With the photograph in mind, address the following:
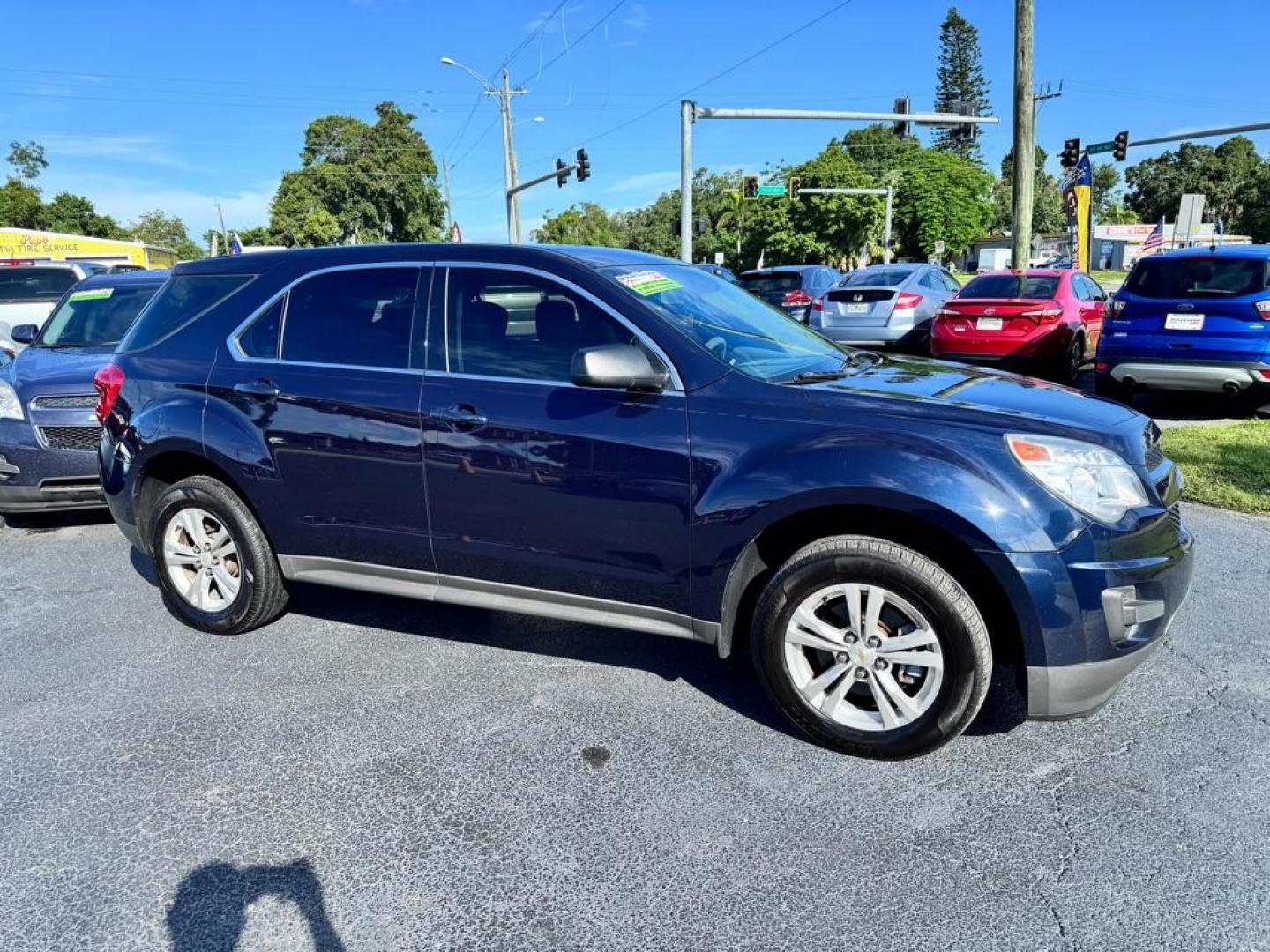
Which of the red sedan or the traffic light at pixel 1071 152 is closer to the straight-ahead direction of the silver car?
the traffic light

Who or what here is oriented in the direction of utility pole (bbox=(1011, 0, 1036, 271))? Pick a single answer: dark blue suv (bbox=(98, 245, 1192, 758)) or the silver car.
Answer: the silver car

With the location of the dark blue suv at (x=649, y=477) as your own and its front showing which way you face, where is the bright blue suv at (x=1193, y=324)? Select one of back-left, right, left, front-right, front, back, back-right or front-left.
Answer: left

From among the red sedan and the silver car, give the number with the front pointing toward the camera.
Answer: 0

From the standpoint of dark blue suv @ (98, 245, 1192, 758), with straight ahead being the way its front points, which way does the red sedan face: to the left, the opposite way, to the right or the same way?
to the left

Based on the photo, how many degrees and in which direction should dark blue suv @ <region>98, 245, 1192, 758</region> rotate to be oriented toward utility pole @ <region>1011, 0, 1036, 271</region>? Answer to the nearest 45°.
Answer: approximately 90° to its left

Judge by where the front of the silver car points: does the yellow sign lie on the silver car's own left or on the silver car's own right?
on the silver car's own left

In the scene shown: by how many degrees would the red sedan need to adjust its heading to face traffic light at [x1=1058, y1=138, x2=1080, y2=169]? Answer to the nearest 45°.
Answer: approximately 45° to its left

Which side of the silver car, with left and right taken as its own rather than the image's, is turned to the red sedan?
right

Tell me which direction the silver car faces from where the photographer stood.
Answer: facing away from the viewer and to the right of the viewer

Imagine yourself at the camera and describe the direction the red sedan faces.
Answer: facing away from the viewer and to the right of the viewer

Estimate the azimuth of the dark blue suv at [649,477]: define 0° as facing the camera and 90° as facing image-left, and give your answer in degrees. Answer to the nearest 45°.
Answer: approximately 315°

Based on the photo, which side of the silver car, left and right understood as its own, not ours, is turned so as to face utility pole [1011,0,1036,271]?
front

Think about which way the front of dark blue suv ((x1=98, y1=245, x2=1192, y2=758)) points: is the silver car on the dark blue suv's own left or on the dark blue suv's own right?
on the dark blue suv's own left
